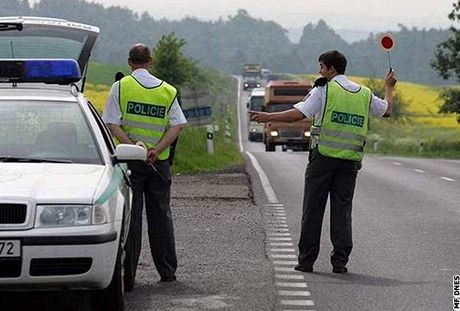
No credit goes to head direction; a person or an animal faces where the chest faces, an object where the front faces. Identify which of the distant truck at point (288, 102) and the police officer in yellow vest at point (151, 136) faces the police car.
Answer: the distant truck

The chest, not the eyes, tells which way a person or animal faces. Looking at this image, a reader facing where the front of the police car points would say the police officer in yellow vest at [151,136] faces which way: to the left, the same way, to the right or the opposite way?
the opposite way

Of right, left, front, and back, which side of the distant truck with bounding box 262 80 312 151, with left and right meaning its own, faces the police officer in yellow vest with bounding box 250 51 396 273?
front

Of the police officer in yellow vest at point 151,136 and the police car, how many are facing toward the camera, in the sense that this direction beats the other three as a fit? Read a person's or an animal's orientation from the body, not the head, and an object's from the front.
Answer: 1

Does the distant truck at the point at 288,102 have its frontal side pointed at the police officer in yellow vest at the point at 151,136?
yes

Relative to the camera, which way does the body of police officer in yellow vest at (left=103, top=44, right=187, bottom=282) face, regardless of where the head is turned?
away from the camera

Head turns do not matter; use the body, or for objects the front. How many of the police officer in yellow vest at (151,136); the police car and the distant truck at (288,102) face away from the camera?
1

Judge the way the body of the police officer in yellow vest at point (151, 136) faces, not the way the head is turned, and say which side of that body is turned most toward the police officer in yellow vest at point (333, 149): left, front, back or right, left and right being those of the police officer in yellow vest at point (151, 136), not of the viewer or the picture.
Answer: right

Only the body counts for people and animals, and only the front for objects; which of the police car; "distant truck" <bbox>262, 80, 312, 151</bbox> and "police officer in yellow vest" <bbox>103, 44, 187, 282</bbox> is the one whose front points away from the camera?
the police officer in yellow vest

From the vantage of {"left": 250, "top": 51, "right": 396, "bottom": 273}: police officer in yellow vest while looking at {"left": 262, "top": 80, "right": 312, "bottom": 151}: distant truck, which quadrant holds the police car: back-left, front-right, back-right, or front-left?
back-left

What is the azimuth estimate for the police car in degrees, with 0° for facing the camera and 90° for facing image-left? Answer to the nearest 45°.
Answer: approximately 0°

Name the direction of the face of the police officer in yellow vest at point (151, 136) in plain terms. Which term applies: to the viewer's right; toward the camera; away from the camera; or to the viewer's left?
away from the camera
